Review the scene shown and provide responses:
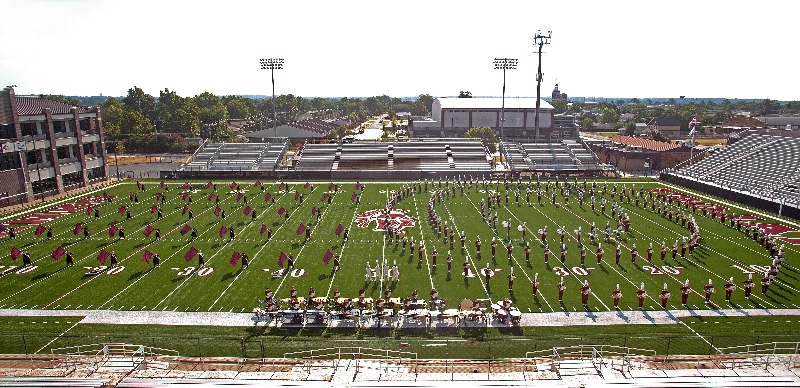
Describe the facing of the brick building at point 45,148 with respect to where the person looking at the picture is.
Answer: facing the viewer and to the right of the viewer

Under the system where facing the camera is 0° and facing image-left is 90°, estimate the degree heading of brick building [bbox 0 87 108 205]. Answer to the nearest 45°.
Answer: approximately 315°
